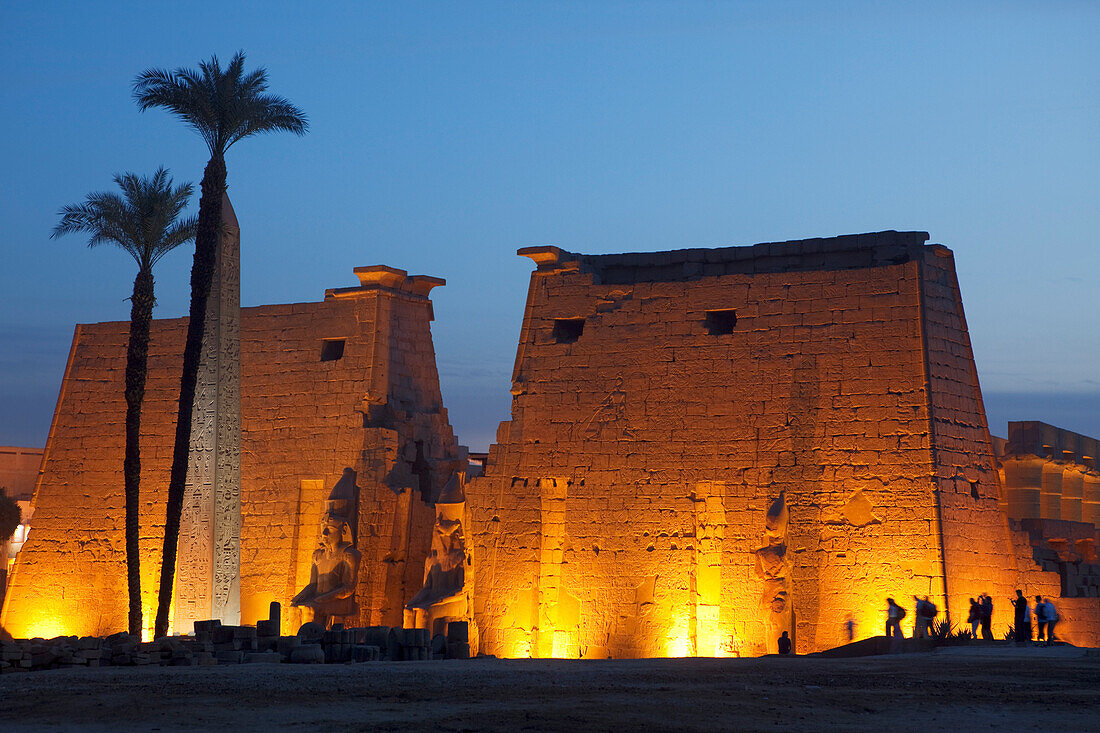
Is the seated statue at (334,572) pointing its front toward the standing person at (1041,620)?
no

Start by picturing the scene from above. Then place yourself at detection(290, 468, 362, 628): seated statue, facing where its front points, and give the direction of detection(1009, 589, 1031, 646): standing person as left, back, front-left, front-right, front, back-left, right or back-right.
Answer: left

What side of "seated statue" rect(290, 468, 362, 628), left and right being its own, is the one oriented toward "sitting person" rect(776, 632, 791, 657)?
left

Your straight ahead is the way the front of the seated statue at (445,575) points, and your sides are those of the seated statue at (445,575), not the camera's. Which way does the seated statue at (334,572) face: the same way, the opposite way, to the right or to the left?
the same way

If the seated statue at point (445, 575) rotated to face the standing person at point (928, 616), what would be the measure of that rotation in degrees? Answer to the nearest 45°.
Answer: approximately 90° to its left

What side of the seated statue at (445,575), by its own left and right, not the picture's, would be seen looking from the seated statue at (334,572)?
right

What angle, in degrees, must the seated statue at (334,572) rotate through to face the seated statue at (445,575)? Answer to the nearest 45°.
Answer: approximately 90° to its left

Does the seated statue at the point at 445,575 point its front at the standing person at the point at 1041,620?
no

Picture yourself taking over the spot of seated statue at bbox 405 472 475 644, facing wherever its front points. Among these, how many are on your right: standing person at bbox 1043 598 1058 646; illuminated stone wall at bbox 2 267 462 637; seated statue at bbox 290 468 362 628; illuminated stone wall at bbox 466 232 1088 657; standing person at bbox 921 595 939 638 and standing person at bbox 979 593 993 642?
2

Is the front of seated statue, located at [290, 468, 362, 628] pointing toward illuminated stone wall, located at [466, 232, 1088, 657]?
no

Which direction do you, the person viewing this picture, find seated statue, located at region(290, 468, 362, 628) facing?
facing the viewer and to the left of the viewer

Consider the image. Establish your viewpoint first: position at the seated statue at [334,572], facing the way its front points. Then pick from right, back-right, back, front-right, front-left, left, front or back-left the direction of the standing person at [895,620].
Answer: left

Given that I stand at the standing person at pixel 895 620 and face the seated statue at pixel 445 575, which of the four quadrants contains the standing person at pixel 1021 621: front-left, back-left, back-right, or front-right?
back-right

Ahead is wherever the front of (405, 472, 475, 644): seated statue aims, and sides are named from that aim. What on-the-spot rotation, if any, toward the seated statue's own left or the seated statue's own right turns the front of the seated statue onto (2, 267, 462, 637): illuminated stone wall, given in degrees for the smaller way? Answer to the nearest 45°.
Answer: approximately 90° to the seated statue's own right

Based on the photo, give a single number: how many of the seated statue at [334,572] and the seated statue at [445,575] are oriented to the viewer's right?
0

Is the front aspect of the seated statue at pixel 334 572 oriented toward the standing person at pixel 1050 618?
no
